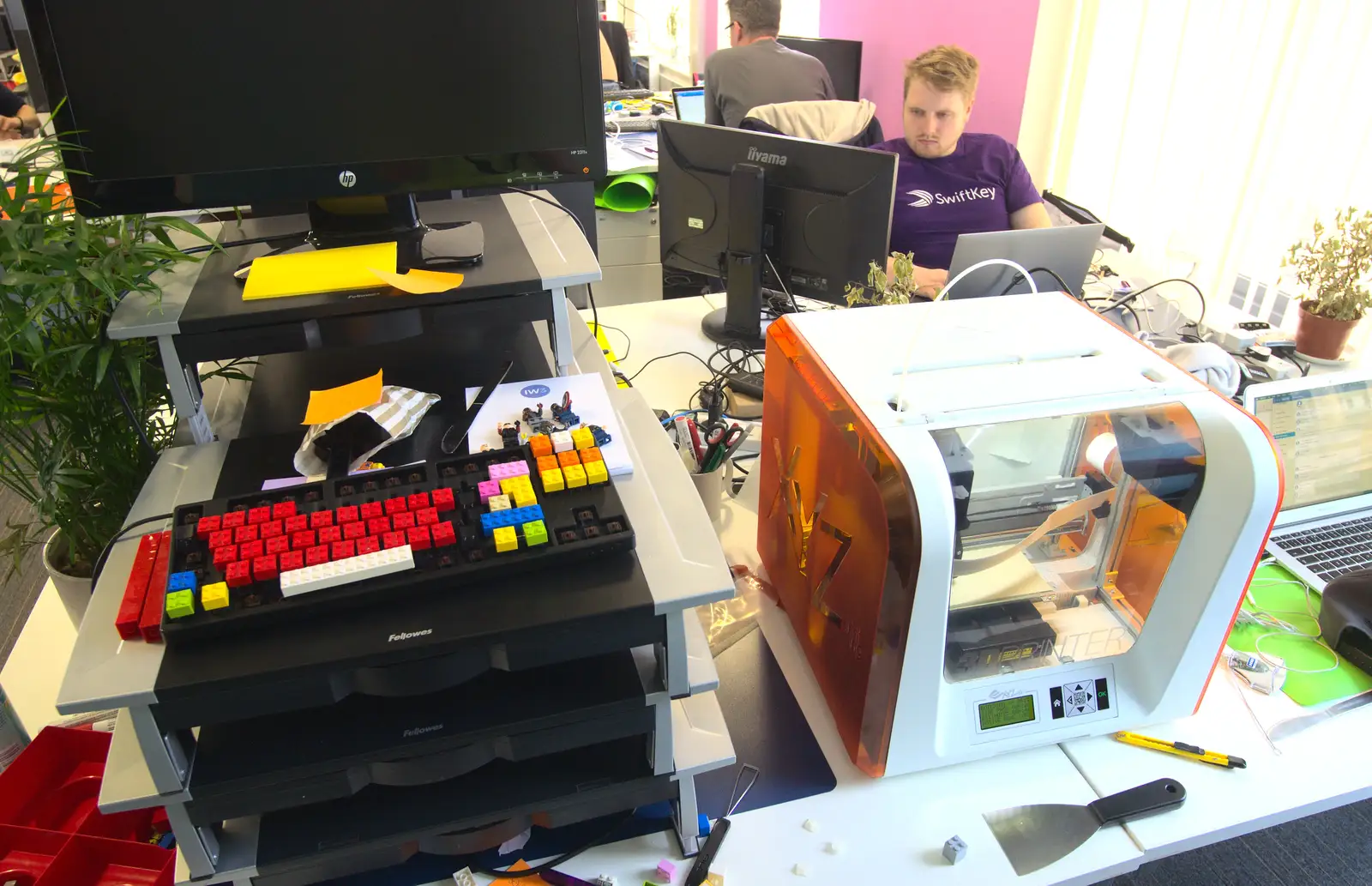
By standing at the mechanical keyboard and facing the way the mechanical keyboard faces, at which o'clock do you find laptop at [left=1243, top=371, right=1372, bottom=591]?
The laptop is roughly at 9 o'clock from the mechanical keyboard.

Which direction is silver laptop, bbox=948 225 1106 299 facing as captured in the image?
away from the camera

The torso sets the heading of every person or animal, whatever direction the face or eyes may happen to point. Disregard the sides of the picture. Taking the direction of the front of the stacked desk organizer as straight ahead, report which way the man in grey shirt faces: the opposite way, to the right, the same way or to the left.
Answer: the opposite way

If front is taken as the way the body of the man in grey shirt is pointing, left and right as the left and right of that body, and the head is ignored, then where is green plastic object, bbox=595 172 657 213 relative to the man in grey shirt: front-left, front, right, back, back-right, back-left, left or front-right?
left

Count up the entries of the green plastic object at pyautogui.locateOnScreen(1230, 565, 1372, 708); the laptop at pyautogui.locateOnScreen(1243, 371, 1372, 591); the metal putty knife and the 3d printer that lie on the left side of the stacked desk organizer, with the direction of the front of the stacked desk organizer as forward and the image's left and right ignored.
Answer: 4

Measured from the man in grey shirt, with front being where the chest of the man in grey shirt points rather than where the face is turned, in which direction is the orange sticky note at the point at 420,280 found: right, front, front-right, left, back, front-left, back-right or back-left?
back-left

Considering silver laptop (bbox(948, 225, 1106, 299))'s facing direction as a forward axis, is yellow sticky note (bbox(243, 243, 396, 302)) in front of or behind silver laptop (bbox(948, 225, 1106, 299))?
behind

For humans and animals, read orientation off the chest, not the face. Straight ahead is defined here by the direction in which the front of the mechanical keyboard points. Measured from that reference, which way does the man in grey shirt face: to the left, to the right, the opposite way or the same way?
the opposite way

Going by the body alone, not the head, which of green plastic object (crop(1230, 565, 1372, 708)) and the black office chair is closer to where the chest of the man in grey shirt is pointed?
the black office chair

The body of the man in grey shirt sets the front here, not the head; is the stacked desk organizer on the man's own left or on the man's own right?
on the man's own left

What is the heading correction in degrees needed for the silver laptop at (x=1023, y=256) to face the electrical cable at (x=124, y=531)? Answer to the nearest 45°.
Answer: approximately 135° to its left

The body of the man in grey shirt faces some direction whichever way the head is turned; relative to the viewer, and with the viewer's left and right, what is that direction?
facing away from the viewer and to the left of the viewer

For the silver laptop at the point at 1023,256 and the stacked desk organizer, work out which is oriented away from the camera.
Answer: the silver laptop

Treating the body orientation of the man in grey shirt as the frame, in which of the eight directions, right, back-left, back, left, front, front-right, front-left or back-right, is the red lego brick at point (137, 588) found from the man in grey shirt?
back-left
